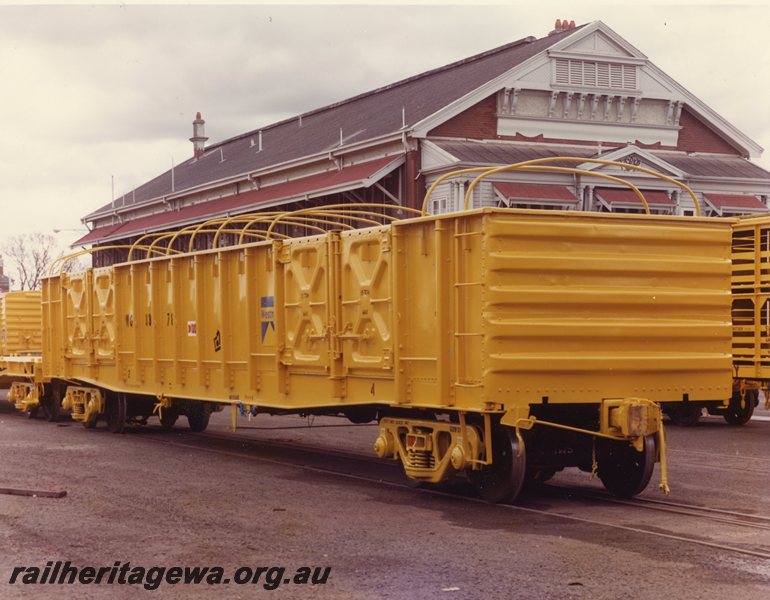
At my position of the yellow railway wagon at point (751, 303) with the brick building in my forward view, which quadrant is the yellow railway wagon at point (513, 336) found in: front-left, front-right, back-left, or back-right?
back-left

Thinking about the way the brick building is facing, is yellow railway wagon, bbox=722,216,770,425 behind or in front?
in front
